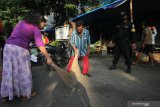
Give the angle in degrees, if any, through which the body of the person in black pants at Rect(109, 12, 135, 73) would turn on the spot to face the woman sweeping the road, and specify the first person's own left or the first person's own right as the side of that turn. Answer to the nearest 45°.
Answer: approximately 45° to the first person's own right

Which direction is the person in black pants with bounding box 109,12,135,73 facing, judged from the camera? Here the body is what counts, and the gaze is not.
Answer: toward the camera
